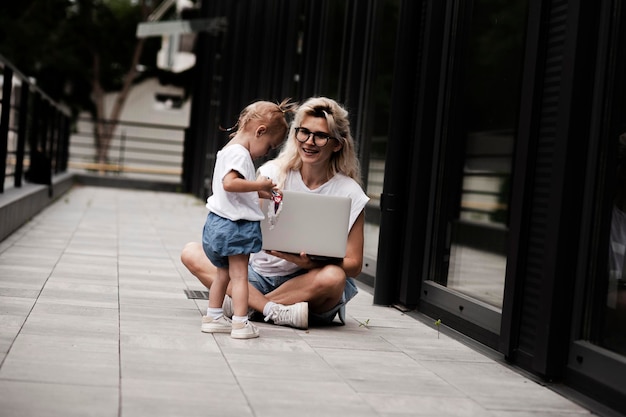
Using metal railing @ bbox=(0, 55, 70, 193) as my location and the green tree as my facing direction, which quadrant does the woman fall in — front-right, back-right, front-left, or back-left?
back-right

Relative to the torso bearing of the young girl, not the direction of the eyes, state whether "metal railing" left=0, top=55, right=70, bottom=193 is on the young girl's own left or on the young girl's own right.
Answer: on the young girl's own left

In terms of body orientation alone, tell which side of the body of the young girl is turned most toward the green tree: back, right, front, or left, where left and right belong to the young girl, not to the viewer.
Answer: left

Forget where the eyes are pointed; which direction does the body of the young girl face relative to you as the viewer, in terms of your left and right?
facing to the right of the viewer

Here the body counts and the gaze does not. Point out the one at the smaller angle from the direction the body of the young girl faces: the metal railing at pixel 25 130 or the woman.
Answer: the woman

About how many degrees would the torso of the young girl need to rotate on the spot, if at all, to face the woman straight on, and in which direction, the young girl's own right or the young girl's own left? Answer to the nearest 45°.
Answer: approximately 45° to the young girl's own left
